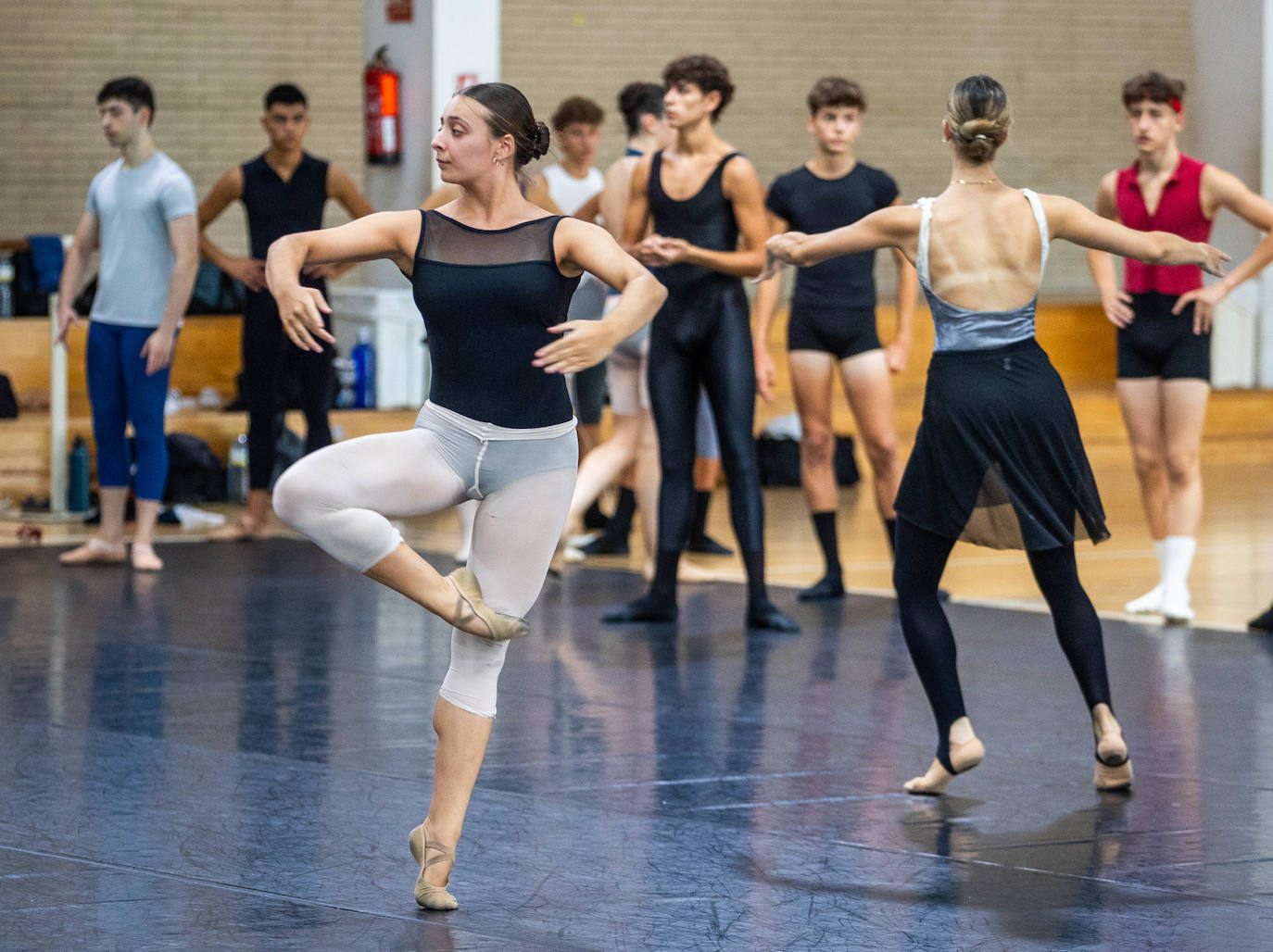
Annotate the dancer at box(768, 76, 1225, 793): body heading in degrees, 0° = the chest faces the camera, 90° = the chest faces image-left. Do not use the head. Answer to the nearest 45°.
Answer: approximately 180°

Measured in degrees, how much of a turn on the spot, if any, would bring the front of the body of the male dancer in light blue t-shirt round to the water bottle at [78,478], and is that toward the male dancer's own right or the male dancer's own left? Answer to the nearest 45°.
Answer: approximately 135° to the male dancer's own right

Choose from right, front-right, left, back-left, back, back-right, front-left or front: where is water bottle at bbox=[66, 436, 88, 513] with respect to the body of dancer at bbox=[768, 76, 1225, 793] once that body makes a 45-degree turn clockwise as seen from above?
left

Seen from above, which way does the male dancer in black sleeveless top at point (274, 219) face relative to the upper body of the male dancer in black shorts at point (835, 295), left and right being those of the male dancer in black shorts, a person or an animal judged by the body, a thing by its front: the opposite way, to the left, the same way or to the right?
the same way

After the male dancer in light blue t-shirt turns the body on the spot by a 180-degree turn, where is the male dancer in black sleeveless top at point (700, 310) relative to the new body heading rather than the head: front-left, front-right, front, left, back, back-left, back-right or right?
right

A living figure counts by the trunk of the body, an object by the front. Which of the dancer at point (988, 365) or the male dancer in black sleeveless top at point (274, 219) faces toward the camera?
the male dancer in black sleeveless top

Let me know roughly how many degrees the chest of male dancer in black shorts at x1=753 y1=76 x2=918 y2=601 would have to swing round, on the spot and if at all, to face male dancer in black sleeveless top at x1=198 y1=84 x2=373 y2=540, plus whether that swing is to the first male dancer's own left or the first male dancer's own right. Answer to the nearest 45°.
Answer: approximately 135° to the first male dancer's own right

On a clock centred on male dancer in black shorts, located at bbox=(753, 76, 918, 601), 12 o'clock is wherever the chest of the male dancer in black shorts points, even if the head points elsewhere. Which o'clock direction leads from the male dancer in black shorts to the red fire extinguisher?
The red fire extinguisher is roughly at 5 o'clock from the male dancer in black shorts.

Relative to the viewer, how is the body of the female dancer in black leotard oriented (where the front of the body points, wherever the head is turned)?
toward the camera

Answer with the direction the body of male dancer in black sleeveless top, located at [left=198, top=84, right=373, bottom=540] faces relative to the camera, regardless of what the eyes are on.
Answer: toward the camera

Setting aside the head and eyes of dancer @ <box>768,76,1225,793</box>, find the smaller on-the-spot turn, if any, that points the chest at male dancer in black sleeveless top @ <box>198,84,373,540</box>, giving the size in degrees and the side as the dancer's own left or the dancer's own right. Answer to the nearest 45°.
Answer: approximately 45° to the dancer's own left

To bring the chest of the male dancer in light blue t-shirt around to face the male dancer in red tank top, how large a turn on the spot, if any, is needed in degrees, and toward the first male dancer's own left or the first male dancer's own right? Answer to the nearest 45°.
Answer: approximately 90° to the first male dancer's own left

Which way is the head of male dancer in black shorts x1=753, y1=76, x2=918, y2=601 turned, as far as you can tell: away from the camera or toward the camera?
toward the camera

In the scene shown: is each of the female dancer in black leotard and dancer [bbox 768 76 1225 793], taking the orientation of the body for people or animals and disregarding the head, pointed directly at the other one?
no

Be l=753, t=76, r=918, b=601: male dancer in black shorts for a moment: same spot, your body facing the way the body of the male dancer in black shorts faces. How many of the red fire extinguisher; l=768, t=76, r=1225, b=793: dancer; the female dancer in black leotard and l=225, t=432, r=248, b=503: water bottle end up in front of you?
2

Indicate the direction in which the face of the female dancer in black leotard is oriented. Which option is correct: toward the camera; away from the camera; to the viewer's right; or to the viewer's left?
to the viewer's left

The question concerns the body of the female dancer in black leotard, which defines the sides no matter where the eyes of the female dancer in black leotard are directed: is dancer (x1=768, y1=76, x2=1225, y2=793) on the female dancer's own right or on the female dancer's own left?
on the female dancer's own left

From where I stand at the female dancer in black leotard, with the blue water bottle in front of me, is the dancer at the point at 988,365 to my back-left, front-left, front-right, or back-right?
front-right

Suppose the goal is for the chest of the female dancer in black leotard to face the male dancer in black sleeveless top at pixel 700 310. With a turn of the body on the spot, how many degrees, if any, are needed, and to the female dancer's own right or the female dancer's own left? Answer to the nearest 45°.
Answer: approximately 180°

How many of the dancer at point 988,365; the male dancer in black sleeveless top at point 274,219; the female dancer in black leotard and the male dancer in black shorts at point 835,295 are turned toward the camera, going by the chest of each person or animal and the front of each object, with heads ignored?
3

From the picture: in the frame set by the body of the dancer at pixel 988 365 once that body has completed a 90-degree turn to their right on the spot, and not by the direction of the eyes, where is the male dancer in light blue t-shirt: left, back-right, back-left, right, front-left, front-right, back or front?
back-left

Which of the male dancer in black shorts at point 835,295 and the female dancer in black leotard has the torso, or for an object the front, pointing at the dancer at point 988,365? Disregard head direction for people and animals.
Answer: the male dancer in black shorts
